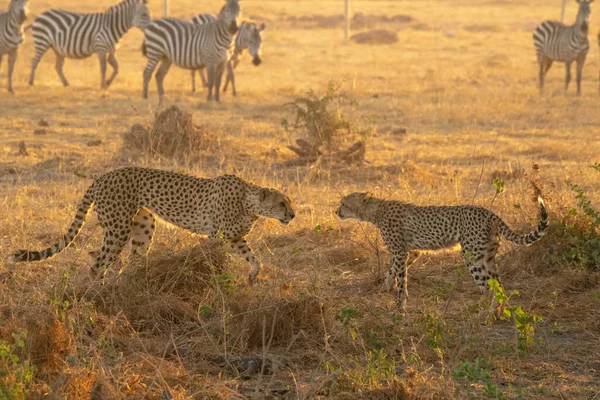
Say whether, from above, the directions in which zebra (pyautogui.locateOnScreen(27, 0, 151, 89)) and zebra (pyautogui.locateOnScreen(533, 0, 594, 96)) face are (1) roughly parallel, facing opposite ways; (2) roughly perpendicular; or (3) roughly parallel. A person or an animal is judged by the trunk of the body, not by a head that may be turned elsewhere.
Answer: roughly perpendicular

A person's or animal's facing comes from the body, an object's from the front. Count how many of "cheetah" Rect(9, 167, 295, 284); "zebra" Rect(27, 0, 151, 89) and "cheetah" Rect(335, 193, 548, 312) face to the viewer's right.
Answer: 2

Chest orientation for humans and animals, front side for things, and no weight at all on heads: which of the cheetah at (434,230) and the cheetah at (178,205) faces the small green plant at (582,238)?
the cheetah at (178,205)

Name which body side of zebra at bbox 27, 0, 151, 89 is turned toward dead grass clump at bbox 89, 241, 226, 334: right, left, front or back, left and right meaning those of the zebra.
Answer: right

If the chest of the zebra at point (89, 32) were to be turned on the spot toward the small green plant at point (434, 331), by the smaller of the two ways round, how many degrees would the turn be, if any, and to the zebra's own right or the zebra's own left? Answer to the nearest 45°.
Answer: approximately 90° to the zebra's own right

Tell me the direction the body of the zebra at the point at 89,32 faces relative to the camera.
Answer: to the viewer's right

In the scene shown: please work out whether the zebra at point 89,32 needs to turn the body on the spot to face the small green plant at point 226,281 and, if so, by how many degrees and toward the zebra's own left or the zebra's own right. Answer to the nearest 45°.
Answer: approximately 90° to the zebra's own right

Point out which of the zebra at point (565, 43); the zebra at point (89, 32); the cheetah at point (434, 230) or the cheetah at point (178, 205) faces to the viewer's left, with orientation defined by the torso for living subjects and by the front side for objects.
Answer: the cheetah at point (434, 230)

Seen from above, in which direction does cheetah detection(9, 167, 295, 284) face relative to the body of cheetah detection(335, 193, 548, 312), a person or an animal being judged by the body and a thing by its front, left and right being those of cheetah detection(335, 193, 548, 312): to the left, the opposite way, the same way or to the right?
the opposite way

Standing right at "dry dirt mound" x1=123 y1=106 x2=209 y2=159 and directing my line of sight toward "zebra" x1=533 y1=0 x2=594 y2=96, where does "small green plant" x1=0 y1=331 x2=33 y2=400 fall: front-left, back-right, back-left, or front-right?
back-right

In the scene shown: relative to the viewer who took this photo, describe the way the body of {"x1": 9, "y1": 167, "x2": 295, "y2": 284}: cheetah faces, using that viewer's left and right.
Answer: facing to the right of the viewer

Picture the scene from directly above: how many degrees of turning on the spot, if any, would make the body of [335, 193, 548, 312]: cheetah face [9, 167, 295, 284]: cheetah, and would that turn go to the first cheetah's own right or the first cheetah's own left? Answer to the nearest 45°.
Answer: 0° — it already faces it
